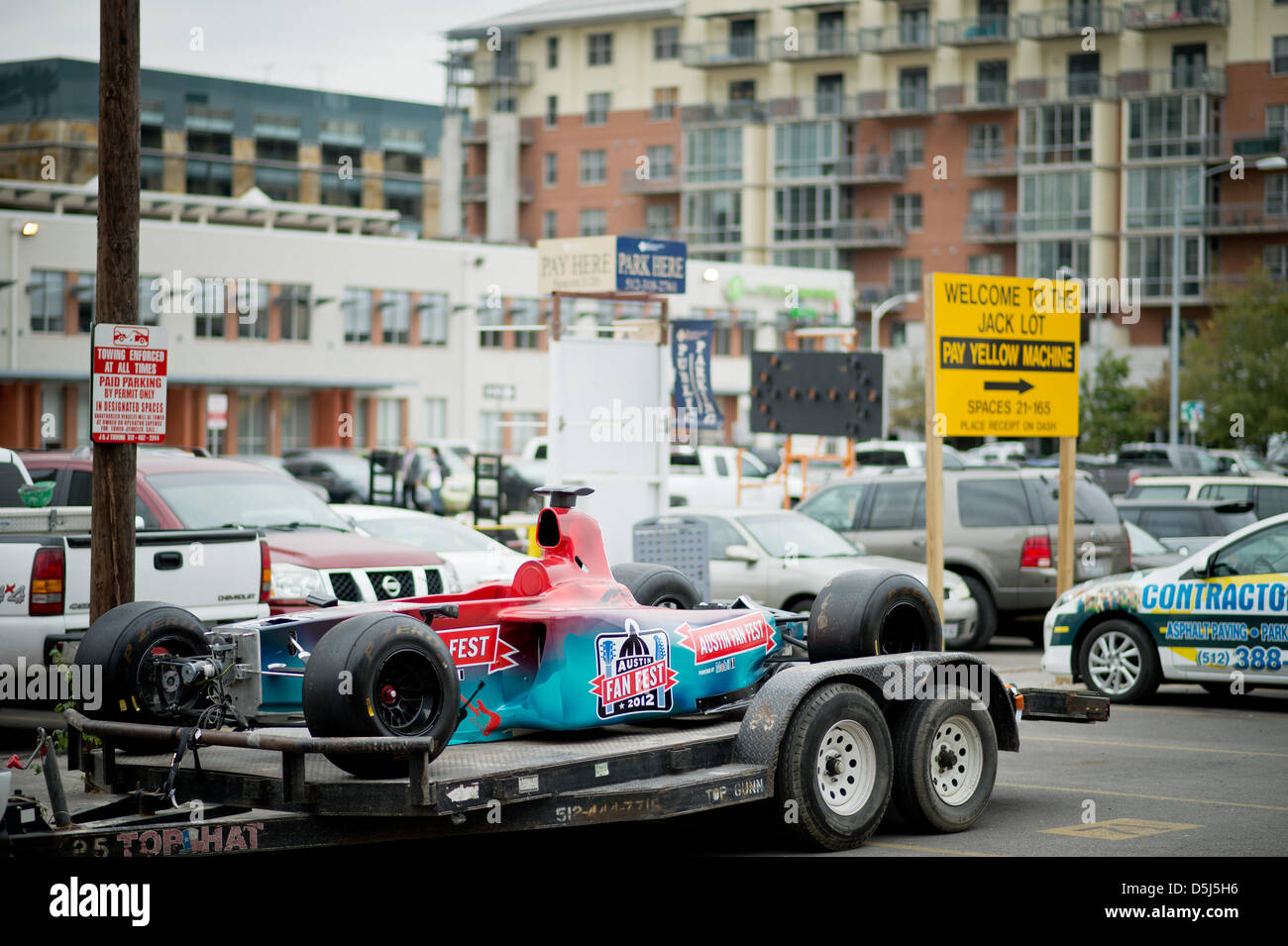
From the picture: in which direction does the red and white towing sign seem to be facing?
toward the camera

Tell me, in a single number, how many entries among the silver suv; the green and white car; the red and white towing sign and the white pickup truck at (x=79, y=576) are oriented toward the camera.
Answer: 1

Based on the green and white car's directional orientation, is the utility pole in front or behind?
in front

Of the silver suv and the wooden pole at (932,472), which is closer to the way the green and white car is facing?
the wooden pole

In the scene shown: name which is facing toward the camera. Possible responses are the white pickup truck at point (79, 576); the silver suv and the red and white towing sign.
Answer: the red and white towing sign

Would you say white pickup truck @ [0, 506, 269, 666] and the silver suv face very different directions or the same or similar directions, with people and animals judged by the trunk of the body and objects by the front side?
same or similar directions

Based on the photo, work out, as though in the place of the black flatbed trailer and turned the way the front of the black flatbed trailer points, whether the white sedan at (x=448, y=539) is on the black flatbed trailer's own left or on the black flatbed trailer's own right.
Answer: on the black flatbed trailer's own right

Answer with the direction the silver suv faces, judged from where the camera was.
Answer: facing away from the viewer and to the left of the viewer

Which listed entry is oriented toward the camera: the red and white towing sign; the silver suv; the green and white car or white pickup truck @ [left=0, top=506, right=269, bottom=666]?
the red and white towing sign

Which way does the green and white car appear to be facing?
to the viewer's left

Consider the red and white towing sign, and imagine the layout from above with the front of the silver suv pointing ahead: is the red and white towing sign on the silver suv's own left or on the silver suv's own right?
on the silver suv's own left

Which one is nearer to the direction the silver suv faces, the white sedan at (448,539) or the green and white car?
the white sedan

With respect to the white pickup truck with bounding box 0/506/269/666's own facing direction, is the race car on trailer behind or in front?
behind

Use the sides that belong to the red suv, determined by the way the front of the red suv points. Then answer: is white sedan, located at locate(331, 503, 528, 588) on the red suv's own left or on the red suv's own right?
on the red suv's own left

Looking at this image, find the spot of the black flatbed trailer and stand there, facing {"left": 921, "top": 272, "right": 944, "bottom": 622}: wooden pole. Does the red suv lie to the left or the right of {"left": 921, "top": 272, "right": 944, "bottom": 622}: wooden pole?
left
